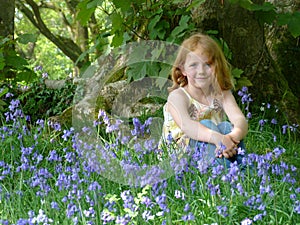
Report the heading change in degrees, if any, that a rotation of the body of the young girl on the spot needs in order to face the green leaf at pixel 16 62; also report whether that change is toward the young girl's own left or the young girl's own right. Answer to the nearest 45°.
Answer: approximately 135° to the young girl's own right

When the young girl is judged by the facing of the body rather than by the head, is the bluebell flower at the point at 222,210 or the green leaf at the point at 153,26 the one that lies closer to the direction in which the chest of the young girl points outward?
the bluebell flower

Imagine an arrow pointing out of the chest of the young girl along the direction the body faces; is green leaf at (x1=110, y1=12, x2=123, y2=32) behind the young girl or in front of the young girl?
behind

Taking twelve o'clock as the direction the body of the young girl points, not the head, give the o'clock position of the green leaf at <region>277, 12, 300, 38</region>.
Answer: The green leaf is roughly at 9 o'clock from the young girl.

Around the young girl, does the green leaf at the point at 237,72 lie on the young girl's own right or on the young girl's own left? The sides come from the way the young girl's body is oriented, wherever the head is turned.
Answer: on the young girl's own left

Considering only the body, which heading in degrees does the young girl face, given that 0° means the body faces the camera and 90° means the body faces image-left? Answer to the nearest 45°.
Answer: approximately 315°

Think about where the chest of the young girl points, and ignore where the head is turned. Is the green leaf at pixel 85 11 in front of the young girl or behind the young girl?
behind

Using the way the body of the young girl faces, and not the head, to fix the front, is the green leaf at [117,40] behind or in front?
behind
